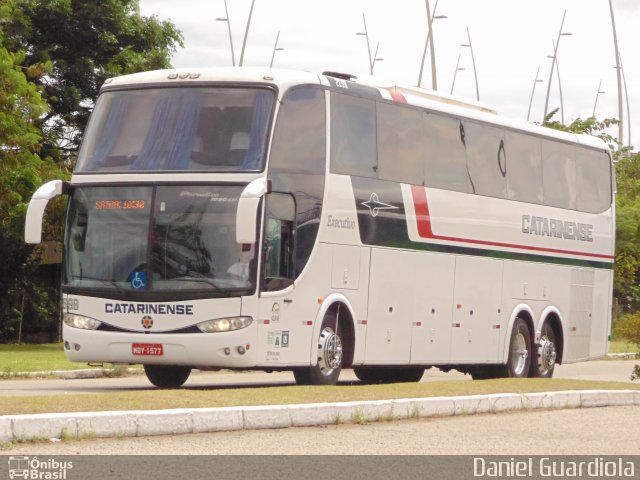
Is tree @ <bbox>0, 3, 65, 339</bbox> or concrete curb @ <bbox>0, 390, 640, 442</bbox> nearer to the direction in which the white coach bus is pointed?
the concrete curb

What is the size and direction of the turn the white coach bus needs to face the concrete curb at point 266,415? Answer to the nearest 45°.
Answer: approximately 45° to its left

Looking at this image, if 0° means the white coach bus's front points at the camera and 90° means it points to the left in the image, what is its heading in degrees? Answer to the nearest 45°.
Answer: approximately 45°

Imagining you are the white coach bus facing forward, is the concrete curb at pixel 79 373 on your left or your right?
on your right

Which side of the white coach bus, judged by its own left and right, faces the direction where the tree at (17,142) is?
right

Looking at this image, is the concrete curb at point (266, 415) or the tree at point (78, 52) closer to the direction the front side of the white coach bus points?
the concrete curb
